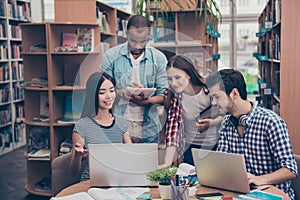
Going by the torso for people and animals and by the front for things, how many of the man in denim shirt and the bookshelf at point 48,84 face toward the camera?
2

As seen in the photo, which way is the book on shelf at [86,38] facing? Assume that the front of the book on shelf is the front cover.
toward the camera

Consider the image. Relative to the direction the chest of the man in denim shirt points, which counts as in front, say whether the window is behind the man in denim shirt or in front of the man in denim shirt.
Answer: behind

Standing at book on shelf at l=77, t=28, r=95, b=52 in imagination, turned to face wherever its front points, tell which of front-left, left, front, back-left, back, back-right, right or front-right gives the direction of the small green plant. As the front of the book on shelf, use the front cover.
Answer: front

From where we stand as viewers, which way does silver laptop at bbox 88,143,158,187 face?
facing away from the viewer

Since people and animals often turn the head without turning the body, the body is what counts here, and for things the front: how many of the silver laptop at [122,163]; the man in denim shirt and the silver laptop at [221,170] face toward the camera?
1

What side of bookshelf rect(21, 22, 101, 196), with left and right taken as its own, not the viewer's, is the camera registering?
front

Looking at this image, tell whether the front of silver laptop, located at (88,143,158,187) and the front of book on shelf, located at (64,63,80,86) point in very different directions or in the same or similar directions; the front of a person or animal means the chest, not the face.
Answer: very different directions

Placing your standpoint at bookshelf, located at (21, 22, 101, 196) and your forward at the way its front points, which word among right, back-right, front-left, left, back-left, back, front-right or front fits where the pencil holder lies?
front

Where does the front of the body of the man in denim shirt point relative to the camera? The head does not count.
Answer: toward the camera

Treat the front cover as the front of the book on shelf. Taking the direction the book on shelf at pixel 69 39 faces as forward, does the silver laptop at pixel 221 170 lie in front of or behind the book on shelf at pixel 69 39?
in front
